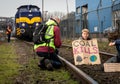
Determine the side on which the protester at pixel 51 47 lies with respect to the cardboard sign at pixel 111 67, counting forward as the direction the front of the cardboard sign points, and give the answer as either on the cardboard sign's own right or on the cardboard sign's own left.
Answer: on the cardboard sign's own right

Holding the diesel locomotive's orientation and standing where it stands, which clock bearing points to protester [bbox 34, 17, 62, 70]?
The protester is roughly at 12 o'clock from the diesel locomotive.

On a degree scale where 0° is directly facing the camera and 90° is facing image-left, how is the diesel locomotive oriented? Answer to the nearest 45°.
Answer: approximately 0°
